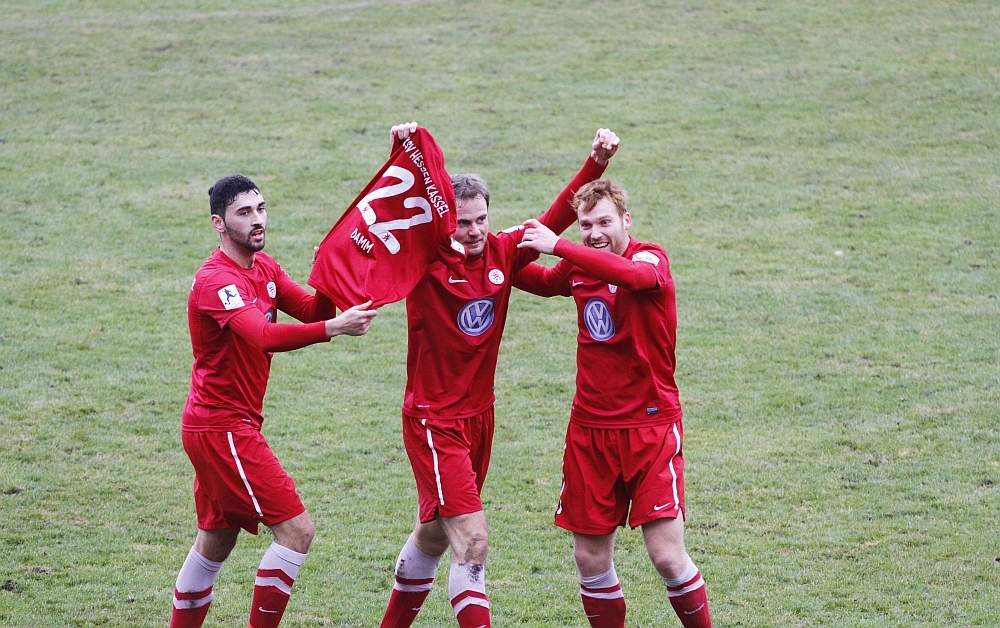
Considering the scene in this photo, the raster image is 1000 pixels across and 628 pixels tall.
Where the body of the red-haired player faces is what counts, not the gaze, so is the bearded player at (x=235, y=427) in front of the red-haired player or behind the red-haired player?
in front

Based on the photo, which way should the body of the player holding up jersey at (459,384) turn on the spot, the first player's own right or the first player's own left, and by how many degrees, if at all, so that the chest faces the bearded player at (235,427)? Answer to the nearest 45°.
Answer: approximately 135° to the first player's own right

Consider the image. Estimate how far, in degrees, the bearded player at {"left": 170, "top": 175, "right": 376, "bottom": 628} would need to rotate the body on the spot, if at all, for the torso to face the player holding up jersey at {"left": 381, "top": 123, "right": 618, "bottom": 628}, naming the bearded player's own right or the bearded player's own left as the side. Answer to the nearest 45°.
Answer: approximately 45° to the bearded player's own left

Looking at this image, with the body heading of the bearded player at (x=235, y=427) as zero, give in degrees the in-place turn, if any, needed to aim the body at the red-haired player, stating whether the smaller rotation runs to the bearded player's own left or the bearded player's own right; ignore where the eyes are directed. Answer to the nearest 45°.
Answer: approximately 45° to the bearded player's own left

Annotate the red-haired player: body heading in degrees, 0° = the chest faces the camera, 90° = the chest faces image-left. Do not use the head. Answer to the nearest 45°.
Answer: approximately 45°

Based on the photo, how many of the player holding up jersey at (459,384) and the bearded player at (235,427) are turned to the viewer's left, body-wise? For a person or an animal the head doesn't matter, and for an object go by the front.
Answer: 0

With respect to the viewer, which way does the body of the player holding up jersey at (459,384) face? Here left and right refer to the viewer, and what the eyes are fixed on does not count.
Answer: facing the viewer and to the right of the viewer

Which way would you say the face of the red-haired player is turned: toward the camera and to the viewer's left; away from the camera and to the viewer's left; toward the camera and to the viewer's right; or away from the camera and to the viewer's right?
toward the camera and to the viewer's left
